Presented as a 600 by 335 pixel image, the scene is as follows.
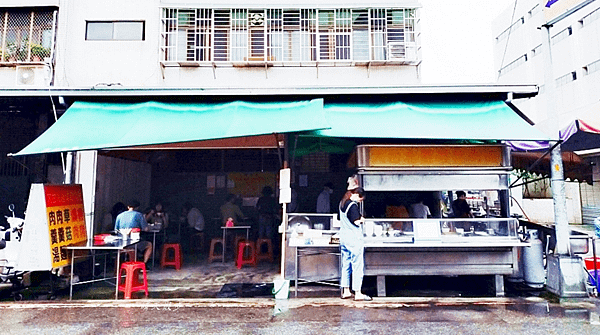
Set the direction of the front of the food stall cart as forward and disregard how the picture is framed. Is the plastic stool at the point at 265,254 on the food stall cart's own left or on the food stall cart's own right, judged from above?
on the food stall cart's own right

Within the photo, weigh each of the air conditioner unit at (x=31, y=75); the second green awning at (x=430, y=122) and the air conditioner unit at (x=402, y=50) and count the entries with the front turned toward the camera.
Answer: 3

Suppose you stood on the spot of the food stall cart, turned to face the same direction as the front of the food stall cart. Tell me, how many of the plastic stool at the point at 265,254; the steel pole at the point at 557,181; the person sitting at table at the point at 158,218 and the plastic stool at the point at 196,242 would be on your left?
1

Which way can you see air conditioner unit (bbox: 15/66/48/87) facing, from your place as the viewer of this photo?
facing the viewer

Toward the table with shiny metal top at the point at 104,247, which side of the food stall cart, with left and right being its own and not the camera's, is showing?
right

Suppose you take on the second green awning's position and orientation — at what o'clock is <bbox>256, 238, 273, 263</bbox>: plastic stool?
The plastic stool is roughly at 4 o'clock from the second green awning.

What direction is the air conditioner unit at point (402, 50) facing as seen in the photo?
toward the camera

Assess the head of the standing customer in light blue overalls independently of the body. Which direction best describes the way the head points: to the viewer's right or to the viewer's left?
to the viewer's right

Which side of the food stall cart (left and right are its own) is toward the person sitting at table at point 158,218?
right

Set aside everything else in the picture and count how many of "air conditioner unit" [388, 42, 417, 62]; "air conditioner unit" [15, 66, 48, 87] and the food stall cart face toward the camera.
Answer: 3

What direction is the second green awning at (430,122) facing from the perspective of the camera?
toward the camera
